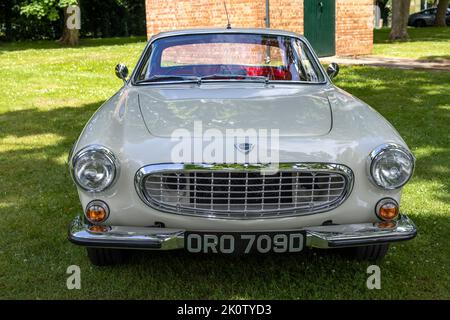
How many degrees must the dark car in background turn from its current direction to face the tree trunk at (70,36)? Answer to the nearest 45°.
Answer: approximately 45° to its left

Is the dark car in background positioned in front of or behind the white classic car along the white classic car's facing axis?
behind

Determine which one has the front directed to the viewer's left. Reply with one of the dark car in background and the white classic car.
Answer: the dark car in background

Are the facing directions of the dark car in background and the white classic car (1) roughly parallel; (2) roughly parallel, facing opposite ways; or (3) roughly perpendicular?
roughly perpendicular

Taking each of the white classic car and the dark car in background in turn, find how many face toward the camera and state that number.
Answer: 1

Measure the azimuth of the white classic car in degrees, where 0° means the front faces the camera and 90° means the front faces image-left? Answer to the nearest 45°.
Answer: approximately 0°

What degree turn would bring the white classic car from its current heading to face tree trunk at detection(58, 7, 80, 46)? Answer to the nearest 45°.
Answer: approximately 180°

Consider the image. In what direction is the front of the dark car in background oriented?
to the viewer's left
